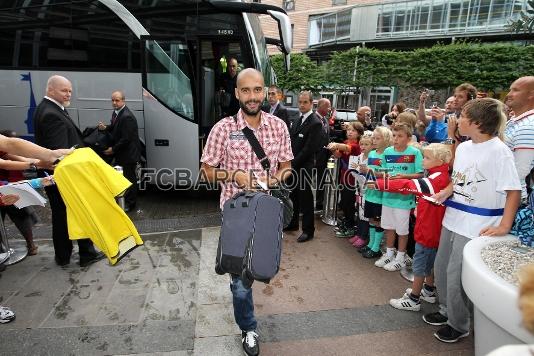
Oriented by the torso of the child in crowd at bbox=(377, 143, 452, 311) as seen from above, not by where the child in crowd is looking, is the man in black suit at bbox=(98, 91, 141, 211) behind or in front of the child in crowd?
in front

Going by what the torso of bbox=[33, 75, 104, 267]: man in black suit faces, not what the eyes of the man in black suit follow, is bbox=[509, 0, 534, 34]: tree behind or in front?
in front

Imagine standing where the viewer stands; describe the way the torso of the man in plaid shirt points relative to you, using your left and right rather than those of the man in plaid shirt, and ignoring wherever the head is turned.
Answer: facing the viewer

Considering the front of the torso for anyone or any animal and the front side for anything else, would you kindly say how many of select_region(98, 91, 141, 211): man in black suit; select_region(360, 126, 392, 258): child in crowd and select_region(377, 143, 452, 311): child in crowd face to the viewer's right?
0

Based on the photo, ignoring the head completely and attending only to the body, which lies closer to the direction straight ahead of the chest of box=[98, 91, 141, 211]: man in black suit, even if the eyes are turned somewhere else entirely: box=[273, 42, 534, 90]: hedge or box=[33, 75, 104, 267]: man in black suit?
the man in black suit

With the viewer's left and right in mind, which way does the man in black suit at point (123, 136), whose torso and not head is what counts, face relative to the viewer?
facing the viewer and to the left of the viewer

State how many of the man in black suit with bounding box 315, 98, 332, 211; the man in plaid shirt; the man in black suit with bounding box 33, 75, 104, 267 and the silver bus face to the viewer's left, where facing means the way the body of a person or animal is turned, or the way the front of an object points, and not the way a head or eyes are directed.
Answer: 0

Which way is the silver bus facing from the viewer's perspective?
to the viewer's right

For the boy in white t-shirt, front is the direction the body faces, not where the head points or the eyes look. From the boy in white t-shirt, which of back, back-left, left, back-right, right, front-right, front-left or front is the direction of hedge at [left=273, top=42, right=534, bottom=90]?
back-right

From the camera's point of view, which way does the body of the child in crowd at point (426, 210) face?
to the viewer's left

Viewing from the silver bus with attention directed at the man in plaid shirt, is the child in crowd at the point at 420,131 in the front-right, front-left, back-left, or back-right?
front-left

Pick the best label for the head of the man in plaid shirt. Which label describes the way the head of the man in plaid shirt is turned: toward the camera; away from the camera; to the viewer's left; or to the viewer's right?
toward the camera
